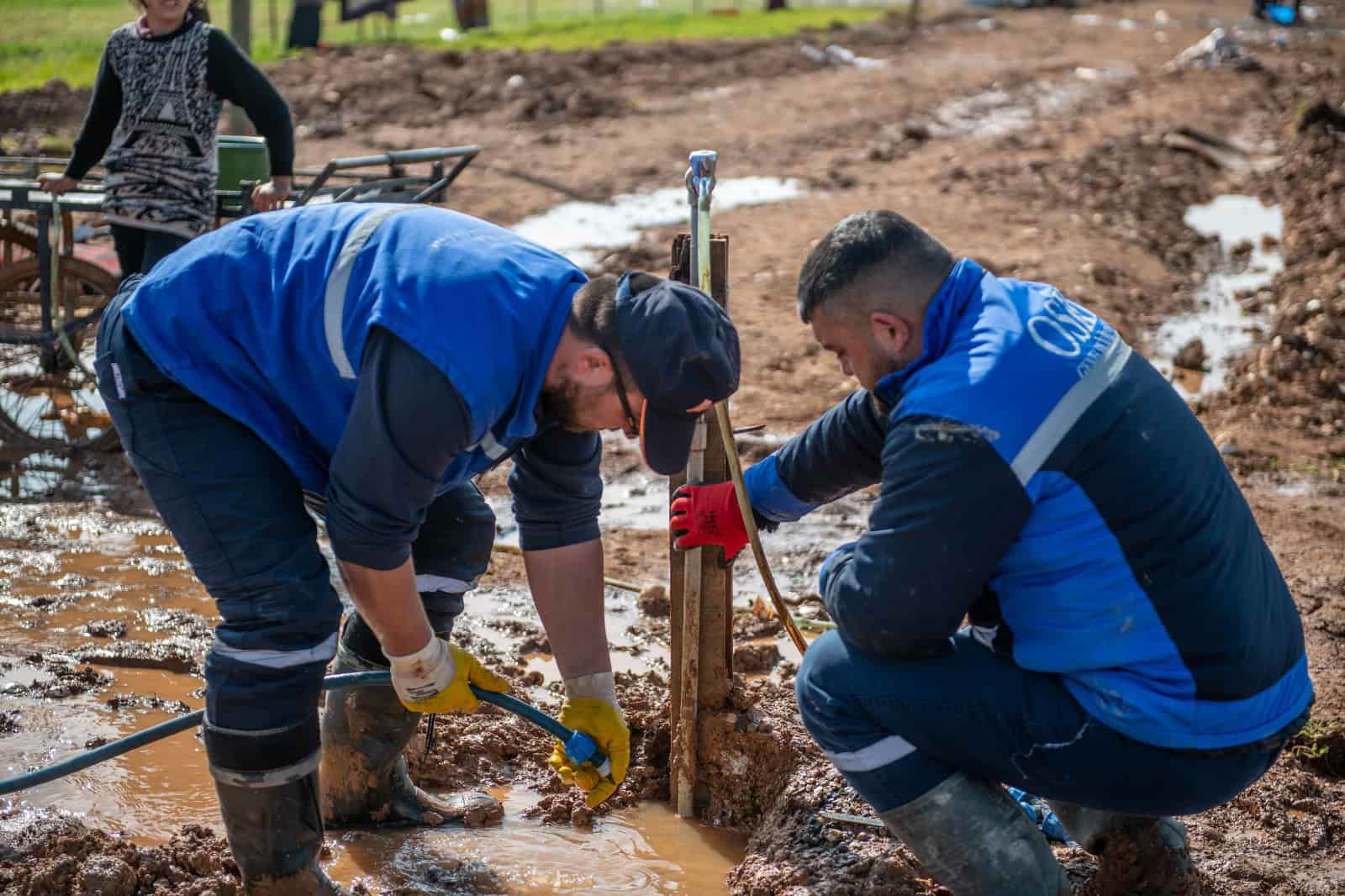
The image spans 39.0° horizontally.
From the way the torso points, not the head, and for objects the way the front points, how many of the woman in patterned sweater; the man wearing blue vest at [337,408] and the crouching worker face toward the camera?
1

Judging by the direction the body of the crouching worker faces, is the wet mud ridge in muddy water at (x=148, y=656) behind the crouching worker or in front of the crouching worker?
in front

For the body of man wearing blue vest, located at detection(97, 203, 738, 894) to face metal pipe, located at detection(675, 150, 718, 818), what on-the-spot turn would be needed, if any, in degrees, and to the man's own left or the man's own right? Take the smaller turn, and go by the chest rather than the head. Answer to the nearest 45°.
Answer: approximately 45° to the man's own left

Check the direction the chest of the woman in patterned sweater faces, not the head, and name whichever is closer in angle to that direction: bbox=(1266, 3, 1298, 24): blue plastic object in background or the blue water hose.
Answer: the blue water hose

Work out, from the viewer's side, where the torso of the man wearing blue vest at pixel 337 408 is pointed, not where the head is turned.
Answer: to the viewer's right

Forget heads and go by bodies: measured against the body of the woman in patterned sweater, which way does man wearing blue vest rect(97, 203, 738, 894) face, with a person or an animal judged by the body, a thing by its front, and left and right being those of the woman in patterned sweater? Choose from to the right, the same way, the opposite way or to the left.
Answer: to the left

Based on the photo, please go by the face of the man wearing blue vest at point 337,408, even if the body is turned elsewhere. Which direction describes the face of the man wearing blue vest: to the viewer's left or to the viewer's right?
to the viewer's right

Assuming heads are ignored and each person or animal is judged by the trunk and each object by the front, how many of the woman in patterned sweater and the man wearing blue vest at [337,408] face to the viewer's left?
0

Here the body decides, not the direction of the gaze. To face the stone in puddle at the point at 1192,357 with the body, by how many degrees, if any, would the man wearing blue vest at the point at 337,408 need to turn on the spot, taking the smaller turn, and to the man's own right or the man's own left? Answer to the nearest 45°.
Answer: approximately 45° to the man's own left

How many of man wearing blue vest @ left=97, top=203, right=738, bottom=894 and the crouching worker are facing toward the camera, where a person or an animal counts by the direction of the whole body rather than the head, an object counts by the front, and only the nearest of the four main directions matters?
0

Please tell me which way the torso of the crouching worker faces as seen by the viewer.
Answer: to the viewer's left

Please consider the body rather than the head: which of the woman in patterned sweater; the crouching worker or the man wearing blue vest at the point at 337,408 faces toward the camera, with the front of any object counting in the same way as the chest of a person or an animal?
the woman in patterned sweater

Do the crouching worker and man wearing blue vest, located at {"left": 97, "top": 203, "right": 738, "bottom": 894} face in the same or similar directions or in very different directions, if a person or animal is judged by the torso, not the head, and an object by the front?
very different directions

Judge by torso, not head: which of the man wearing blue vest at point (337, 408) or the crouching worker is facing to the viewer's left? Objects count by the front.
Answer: the crouching worker

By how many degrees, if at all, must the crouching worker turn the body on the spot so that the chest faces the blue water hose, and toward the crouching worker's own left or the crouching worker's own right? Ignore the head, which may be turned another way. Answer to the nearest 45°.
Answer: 0° — they already face it

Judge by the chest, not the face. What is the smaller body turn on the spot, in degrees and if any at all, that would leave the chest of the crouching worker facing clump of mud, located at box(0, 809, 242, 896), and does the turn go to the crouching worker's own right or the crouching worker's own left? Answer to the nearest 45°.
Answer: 0° — they already face it

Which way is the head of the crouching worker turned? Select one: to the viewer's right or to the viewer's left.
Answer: to the viewer's left

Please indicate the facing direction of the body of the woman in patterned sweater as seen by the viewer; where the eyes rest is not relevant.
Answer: toward the camera

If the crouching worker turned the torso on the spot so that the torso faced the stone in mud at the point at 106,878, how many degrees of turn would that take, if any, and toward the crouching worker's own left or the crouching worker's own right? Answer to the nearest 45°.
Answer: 0° — they already face it
